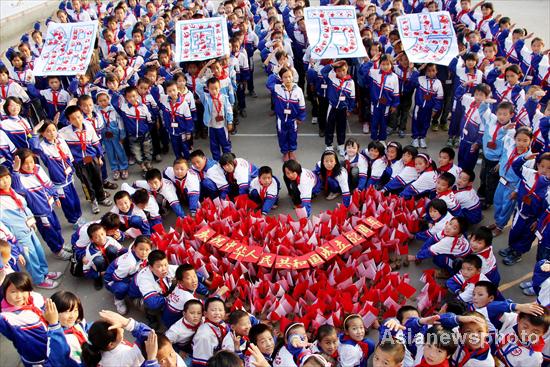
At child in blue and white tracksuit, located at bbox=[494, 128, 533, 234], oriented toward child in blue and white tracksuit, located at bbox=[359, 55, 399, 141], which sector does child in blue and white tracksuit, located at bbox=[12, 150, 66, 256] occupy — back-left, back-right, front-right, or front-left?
front-left

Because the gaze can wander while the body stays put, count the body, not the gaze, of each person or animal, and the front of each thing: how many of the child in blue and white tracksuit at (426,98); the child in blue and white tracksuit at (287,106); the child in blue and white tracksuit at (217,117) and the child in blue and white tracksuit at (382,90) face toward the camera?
4

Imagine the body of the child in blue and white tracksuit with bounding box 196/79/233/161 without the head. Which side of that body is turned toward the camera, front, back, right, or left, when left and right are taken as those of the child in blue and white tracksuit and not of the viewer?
front

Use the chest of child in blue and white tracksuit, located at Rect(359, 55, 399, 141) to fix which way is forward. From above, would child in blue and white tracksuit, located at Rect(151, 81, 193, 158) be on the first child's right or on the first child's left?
on the first child's right

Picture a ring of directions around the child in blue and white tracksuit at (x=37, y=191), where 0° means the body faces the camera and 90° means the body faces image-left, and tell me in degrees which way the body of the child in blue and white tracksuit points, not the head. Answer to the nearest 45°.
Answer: approximately 315°

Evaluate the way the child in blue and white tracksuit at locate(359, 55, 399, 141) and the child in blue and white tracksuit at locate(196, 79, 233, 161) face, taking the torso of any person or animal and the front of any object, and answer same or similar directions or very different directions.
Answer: same or similar directions

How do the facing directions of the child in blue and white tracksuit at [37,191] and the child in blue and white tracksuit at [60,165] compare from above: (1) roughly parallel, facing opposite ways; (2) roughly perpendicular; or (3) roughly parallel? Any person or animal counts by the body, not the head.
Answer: roughly parallel

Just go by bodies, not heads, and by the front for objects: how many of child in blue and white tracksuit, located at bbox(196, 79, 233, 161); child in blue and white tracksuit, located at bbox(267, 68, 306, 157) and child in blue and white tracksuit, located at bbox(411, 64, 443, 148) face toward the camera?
3

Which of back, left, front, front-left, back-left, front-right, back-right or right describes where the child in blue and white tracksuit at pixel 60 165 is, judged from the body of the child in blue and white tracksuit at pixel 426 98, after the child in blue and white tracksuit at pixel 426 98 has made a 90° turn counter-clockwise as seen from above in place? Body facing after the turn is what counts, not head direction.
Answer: back-right

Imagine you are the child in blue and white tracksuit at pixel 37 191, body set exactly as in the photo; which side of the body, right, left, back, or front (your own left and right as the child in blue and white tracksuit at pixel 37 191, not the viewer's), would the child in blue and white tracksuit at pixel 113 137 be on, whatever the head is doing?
left

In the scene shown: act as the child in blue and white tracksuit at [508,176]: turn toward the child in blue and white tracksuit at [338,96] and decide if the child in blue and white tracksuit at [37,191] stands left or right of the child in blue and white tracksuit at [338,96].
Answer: left

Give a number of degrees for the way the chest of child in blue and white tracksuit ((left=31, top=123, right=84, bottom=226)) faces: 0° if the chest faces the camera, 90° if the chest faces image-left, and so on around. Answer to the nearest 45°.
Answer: approximately 315°

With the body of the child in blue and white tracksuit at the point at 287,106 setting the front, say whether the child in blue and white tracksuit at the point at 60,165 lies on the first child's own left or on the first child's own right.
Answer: on the first child's own right

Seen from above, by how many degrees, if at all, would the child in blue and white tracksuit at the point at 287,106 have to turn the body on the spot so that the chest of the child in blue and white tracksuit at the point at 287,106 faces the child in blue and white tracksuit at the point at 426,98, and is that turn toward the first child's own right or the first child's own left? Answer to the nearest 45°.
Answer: approximately 90° to the first child's own left

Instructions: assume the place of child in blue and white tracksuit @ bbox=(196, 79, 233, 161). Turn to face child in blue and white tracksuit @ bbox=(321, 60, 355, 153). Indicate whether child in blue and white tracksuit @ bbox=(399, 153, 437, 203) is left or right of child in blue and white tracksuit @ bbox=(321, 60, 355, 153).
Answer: right

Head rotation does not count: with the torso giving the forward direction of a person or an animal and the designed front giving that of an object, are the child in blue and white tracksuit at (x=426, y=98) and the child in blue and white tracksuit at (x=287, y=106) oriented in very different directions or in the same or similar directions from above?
same or similar directions

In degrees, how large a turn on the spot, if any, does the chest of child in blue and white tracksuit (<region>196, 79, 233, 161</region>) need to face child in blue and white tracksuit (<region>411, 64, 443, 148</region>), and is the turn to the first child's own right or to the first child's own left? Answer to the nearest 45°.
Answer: approximately 90° to the first child's own left

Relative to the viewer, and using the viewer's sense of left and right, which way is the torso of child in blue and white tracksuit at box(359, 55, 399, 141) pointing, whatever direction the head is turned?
facing the viewer

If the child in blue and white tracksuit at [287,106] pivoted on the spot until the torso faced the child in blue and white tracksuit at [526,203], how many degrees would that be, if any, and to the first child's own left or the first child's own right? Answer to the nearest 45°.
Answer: approximately 45° to the first child's own left
